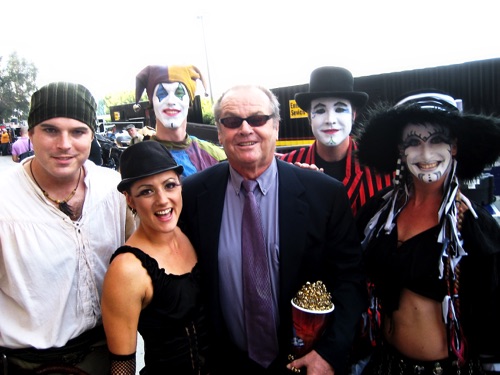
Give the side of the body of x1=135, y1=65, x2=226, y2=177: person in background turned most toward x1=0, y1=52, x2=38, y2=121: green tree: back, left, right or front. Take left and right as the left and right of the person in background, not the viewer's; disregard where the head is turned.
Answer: back

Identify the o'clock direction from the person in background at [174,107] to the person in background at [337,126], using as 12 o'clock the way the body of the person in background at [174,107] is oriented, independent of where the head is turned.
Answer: the person in background at [337,126] is roughly at 10 o'clock from the person in background at [174,107].

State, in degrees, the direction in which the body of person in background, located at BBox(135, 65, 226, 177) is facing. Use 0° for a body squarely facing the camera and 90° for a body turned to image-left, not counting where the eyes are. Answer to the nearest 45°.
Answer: approximately 0°

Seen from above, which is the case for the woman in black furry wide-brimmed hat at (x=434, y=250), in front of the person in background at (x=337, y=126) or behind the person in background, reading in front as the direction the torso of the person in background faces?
in front

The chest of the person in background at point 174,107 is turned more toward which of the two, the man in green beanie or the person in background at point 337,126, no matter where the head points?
the man in green beanie

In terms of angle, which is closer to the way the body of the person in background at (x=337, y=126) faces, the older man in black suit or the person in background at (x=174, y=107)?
the older man in black suit

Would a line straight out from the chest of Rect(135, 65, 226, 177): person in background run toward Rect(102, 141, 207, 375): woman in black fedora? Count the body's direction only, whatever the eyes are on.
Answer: yes

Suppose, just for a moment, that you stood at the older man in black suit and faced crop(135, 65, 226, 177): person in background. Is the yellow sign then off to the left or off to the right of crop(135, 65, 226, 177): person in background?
right

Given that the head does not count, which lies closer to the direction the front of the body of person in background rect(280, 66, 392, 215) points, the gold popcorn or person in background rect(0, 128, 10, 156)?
the gold popcorn

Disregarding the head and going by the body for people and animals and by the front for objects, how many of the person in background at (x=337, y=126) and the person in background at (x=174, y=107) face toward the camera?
2
